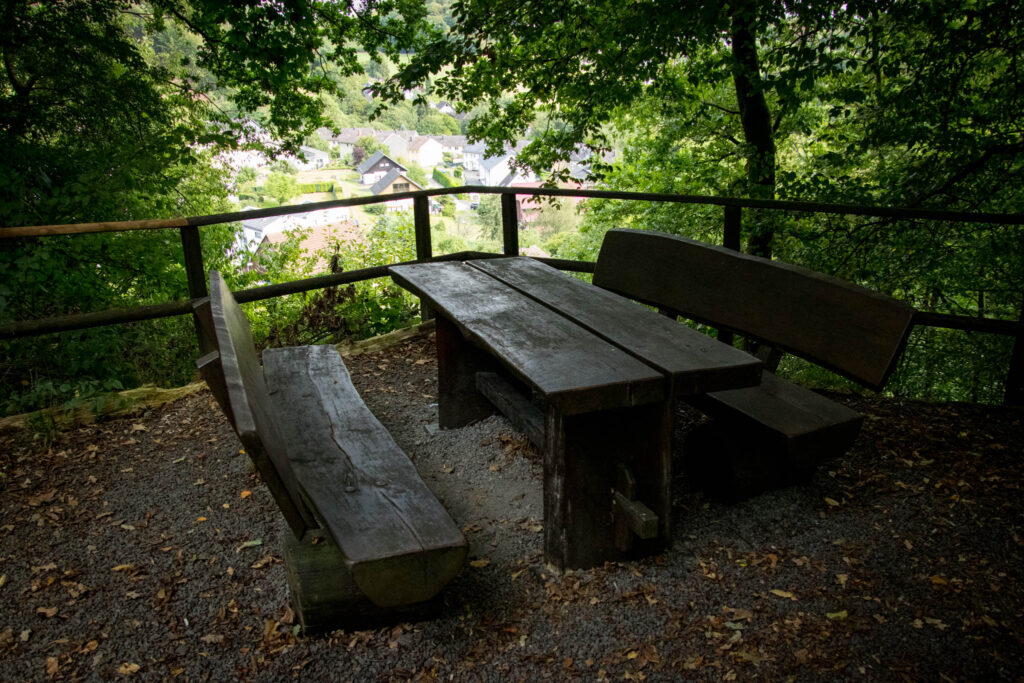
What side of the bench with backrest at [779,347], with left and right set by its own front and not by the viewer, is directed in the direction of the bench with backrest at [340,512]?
front

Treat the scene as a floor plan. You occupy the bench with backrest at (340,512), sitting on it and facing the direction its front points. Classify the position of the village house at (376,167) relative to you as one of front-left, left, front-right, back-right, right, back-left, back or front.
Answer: left

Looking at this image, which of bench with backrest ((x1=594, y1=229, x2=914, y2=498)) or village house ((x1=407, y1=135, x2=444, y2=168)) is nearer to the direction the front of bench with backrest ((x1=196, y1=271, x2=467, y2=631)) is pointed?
the bench with backrest

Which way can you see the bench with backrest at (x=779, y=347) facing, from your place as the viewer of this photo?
facing the viewer and to the left of the viewer

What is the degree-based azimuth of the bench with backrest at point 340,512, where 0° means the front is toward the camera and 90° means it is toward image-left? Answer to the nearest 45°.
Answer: approximately 270°

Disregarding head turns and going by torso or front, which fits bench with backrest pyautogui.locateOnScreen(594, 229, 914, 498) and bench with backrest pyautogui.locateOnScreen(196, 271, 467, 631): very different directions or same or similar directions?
very different directions

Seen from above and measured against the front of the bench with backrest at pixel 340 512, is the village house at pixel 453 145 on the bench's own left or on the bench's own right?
on the bench's own left

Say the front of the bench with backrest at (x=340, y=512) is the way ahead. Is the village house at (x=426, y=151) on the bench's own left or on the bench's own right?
on the bench's own left

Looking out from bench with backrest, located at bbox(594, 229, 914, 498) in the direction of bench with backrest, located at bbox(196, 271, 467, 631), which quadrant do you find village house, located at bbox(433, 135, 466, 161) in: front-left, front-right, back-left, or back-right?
back-right

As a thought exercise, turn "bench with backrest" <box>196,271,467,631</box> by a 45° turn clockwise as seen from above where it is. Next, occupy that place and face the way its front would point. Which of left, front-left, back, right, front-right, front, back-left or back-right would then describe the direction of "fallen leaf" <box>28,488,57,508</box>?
back

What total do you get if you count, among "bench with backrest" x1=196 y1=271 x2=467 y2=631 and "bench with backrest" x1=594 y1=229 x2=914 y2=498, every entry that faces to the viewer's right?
1
